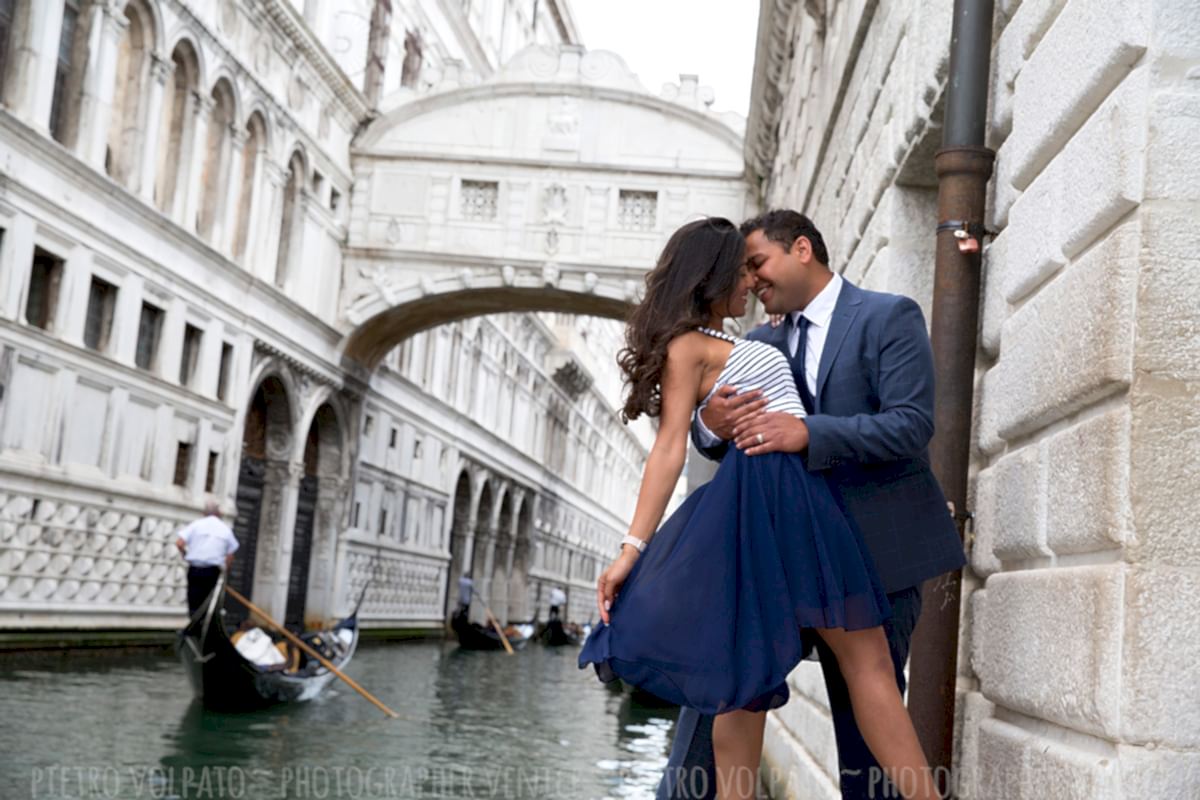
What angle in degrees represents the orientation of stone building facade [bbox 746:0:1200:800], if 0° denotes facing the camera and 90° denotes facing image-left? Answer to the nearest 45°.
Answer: approximately 45°

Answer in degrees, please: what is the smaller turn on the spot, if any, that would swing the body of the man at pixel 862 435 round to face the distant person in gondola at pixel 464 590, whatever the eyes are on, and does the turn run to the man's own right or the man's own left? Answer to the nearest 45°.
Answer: approximately 135° to the man's own right

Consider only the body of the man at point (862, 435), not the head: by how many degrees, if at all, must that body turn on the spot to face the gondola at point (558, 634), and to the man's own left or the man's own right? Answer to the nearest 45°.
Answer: approximately 135° to the man's own right

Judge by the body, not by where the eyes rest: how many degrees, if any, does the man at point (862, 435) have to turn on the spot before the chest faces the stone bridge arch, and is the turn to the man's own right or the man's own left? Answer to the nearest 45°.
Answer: approximately 135° to the man's own right
